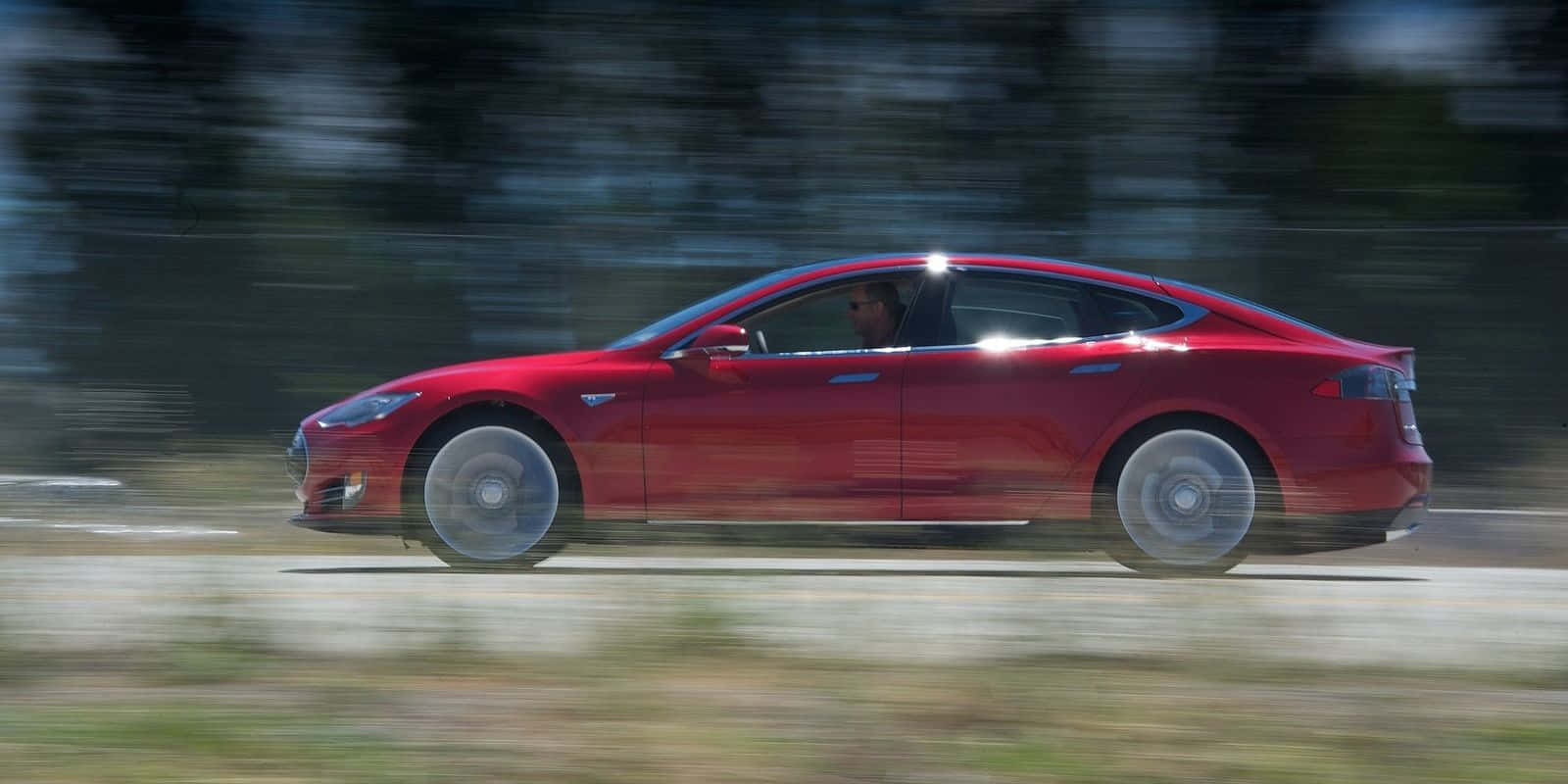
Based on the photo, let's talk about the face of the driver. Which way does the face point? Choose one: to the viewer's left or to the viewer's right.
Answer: to the viewer's left

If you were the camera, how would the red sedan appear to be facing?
facing to the left of the viewer

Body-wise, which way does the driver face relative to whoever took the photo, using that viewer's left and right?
facing to the left of the viewer
